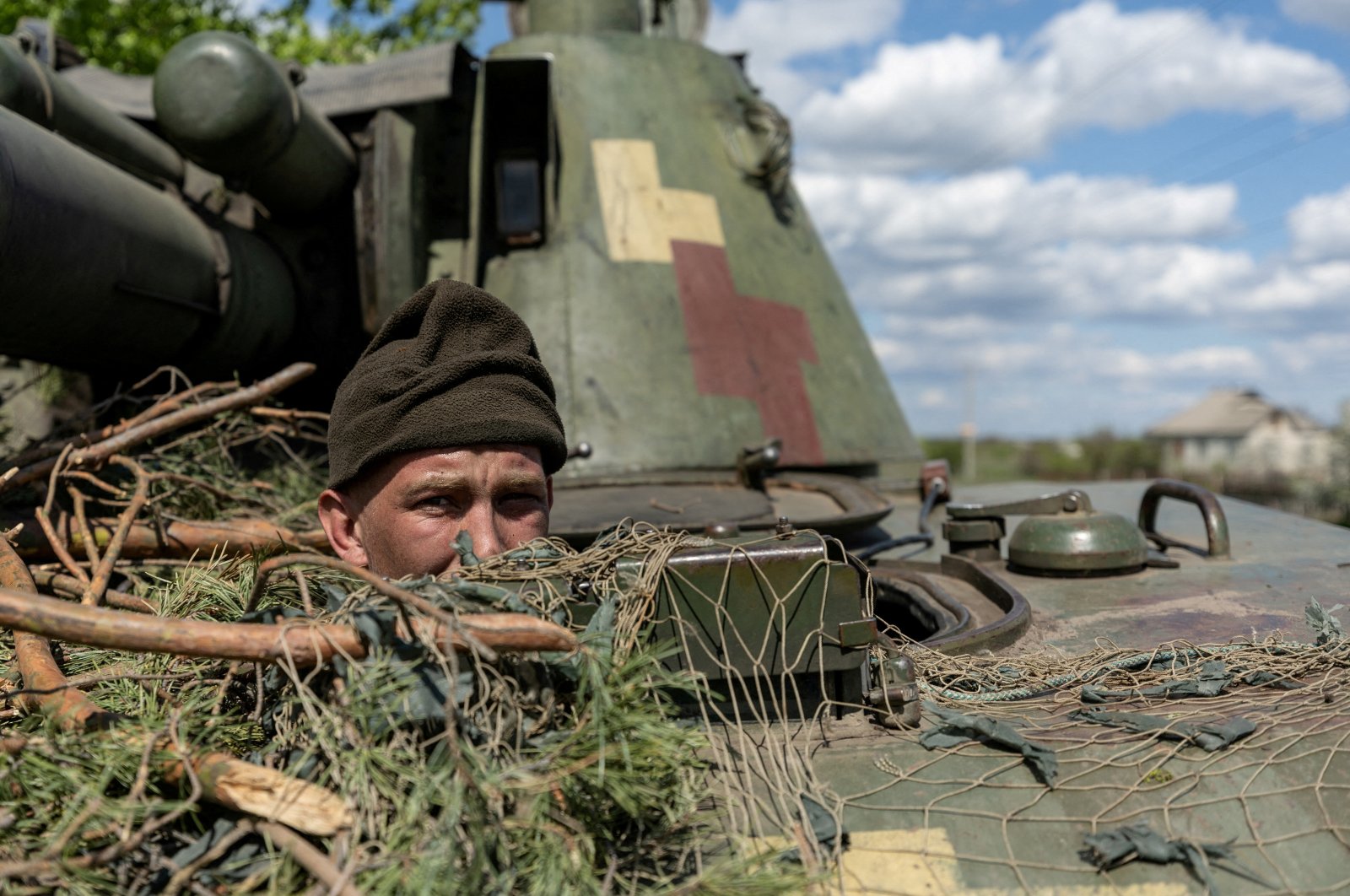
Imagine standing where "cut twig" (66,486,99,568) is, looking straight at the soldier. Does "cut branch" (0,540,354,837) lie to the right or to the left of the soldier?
right

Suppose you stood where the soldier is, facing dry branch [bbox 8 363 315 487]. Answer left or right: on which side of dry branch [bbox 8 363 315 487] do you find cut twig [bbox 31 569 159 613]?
left

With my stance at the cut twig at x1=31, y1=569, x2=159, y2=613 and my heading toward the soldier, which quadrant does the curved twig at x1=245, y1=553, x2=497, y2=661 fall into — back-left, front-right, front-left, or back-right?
front-right
